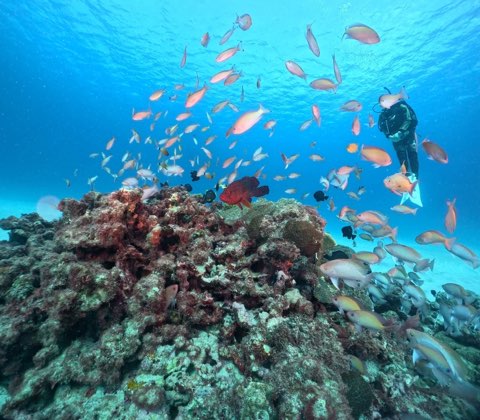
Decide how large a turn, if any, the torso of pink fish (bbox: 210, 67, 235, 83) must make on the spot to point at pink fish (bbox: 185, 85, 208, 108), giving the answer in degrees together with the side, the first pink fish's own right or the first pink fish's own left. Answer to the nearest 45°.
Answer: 0° — it already faces it

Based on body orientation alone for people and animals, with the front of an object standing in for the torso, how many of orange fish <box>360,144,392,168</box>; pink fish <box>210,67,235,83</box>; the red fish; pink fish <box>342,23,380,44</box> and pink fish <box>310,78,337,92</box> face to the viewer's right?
2

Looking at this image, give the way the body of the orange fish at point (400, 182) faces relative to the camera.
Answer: to the viewer's left

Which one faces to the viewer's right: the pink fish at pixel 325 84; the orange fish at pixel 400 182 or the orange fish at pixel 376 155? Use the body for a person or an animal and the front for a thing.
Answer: the orange fish at pixel 376 155

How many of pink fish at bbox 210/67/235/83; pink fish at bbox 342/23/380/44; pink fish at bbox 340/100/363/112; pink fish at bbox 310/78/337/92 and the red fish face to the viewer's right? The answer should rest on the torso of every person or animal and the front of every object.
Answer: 2

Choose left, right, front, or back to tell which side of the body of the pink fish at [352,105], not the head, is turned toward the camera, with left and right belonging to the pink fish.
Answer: right

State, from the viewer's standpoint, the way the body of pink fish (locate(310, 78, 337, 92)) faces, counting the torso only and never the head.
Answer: to the viewer's left

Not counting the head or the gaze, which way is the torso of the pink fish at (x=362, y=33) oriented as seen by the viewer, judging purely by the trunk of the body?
to the viewer's right

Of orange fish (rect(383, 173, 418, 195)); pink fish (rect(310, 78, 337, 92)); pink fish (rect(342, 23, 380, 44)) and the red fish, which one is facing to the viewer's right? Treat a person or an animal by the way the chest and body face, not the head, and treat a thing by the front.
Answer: pink fish (rect(342, 23, 380, 44))

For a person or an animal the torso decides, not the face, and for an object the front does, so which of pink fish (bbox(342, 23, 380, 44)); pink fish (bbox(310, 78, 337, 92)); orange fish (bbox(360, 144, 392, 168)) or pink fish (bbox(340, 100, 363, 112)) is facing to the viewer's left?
pink fish (bbox(310, 78, 337, 92))

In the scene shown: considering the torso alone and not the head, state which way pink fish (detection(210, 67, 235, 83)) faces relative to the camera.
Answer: to the viewer's left

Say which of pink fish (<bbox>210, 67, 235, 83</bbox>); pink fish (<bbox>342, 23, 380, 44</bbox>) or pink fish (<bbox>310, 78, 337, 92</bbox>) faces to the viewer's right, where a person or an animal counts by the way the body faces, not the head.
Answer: pink fish (<bbox>342, 23, 380, 44</bbox>)

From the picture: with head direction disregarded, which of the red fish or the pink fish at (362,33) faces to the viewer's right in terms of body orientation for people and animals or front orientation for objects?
the pink fish
